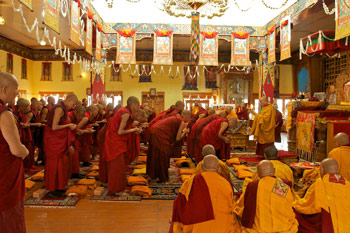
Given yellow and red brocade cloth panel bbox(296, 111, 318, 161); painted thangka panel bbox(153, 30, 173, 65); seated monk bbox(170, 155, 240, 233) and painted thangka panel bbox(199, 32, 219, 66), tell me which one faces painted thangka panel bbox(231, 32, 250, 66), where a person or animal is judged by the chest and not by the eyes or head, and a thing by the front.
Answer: the seated monk

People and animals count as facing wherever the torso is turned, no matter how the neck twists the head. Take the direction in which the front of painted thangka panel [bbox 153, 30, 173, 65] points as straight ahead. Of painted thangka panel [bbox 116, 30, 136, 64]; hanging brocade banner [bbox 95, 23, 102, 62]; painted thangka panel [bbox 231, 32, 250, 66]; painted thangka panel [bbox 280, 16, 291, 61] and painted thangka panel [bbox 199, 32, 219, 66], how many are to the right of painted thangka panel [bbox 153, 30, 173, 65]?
2

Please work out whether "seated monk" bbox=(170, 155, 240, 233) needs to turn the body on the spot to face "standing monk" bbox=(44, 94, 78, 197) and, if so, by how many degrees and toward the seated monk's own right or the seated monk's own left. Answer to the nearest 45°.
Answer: approximately 45° to the seated monk's own left

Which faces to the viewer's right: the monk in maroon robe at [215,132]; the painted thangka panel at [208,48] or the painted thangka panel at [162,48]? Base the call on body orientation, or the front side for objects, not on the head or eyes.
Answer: the monk in maroon robe

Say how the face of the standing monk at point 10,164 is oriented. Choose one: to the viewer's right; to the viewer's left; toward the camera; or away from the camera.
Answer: to the viewer's right

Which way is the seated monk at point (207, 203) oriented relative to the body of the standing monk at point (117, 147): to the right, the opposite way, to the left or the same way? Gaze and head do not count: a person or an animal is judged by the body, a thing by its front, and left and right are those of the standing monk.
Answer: to the left

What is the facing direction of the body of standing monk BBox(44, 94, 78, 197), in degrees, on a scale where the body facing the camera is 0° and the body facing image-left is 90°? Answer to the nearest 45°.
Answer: approximately 270°

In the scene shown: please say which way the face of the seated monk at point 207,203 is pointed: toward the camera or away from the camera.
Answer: away from the camera

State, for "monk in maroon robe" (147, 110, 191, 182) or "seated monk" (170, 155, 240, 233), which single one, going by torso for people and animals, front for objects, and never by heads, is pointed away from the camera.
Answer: the seated monk

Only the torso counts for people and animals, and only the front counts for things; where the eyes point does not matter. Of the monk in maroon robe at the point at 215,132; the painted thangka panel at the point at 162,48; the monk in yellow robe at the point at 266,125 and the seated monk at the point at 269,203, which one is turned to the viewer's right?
the monk in maroon robe

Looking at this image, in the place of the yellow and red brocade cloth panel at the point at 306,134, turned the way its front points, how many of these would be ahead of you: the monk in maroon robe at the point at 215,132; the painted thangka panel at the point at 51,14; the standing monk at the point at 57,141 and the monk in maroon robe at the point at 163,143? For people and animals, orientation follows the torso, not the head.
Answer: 4

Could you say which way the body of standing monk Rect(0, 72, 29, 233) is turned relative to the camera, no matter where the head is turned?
to the viewer's right

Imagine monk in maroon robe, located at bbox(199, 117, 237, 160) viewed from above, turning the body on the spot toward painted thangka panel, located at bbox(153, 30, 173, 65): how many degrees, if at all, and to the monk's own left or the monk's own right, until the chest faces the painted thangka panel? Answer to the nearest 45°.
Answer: approximately 90° to the monk's own left
